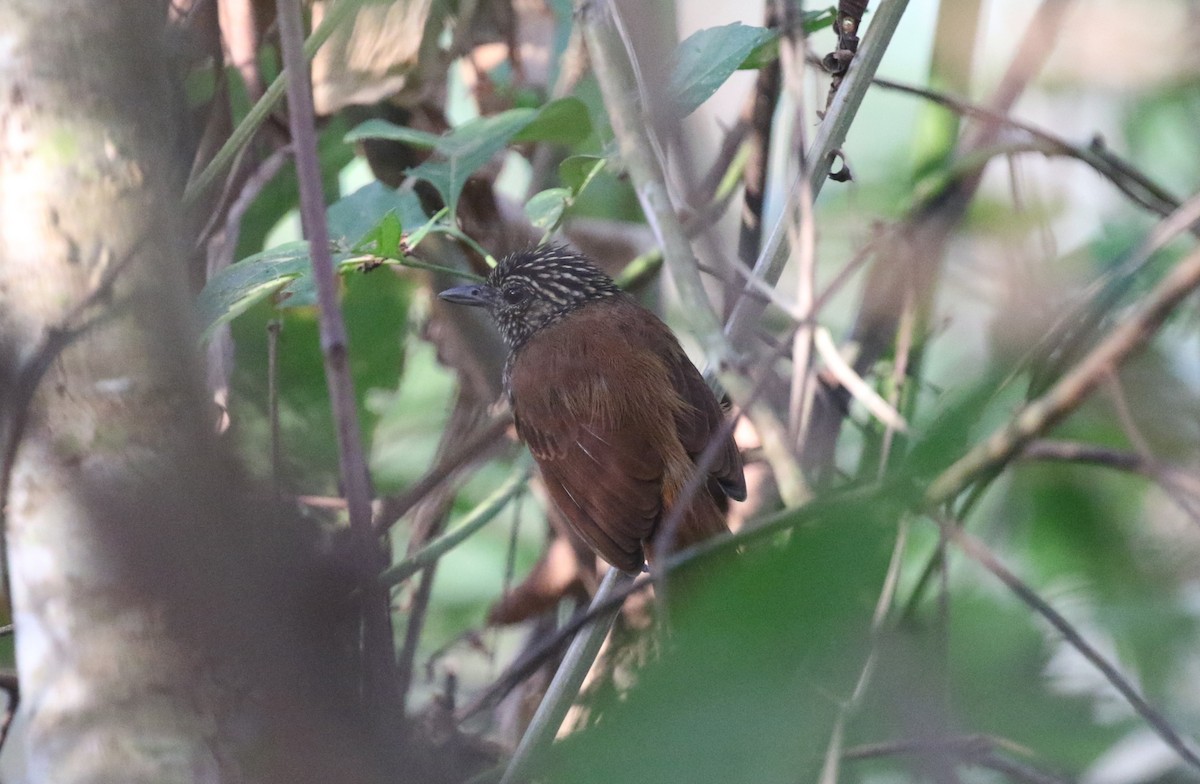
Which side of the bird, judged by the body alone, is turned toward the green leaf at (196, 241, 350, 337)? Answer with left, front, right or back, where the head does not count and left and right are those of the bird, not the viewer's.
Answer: left

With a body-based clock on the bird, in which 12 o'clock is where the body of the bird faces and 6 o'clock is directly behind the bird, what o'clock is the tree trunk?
The tree trunk is roughly at 8 o'clock from the bird.

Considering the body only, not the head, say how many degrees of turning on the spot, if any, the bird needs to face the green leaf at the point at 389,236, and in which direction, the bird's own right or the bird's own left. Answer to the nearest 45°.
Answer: approximately 90° to the bird's own left

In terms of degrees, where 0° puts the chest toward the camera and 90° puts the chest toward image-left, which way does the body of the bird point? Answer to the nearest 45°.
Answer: approximately 135°

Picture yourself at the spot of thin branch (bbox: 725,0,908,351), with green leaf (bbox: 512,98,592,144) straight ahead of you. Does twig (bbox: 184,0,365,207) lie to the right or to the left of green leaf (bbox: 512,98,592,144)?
left
